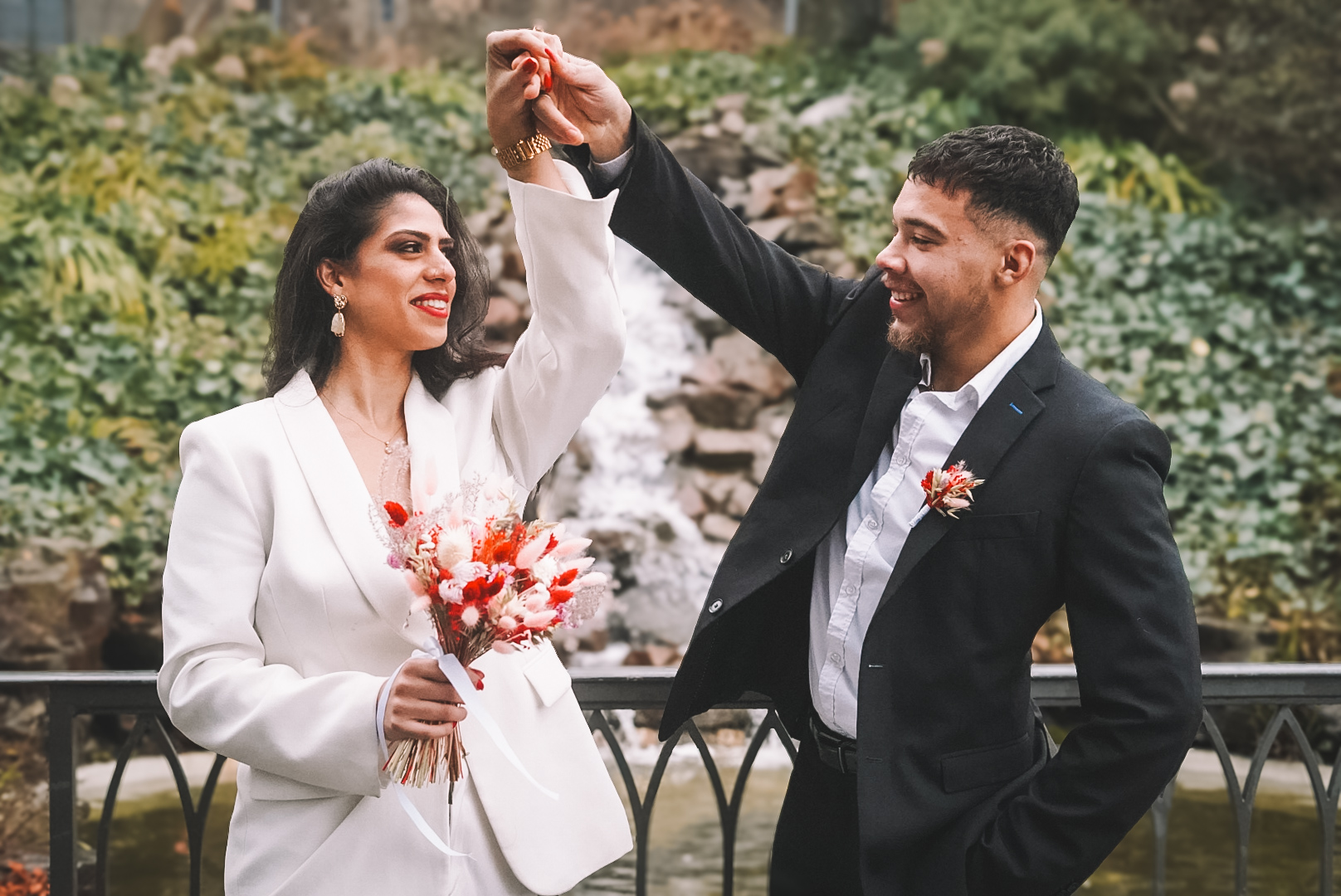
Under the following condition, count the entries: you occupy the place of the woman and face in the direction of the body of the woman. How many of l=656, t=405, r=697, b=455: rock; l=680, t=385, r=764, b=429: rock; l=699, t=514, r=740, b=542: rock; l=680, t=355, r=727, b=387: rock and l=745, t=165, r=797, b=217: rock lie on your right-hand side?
0

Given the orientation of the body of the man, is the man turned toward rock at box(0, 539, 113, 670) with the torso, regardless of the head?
no

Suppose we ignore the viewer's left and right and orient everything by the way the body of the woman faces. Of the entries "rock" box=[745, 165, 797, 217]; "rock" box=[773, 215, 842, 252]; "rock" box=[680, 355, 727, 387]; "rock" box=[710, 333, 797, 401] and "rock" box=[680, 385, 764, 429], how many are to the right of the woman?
0

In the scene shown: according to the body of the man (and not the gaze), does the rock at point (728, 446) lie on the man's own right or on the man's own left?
on the man's own right

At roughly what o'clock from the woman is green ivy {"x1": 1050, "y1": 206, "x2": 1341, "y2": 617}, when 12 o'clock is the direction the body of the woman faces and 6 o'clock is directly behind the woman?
The green ivy is roughly at 9 o'clock from the woman.

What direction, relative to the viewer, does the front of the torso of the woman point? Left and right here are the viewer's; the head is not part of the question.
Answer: facing the viewer and to the right of the viewer

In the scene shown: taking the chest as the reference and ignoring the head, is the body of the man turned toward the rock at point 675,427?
no

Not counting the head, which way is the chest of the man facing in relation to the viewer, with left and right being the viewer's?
facing the viewer and to the left of the viewer

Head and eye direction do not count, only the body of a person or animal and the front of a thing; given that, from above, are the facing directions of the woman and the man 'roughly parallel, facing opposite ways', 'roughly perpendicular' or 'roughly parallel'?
roughly perpendicular

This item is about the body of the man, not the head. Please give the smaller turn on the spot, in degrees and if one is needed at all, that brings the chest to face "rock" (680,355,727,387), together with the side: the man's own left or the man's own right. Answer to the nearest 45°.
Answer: approximately 135° to the man's own right

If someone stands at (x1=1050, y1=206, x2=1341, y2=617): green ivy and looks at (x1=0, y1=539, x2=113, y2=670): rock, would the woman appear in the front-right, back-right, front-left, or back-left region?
front-left

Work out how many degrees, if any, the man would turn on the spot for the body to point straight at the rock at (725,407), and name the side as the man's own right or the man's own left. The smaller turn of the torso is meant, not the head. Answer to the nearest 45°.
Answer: approximately 135° to the man's own right

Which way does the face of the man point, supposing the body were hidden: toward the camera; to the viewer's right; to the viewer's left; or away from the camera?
to the viewer's left

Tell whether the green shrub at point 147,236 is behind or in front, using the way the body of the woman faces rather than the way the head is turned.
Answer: behind

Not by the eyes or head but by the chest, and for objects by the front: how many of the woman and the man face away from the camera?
0

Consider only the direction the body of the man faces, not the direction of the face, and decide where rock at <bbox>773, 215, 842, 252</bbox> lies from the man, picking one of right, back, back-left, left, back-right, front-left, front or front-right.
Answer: back-right

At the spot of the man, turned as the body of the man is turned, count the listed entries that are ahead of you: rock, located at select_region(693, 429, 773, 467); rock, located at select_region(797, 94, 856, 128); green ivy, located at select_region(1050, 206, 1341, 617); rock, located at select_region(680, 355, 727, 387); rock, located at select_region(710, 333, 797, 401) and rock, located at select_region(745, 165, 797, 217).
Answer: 0

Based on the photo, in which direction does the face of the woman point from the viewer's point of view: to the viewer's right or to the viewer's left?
to the viewer's right
